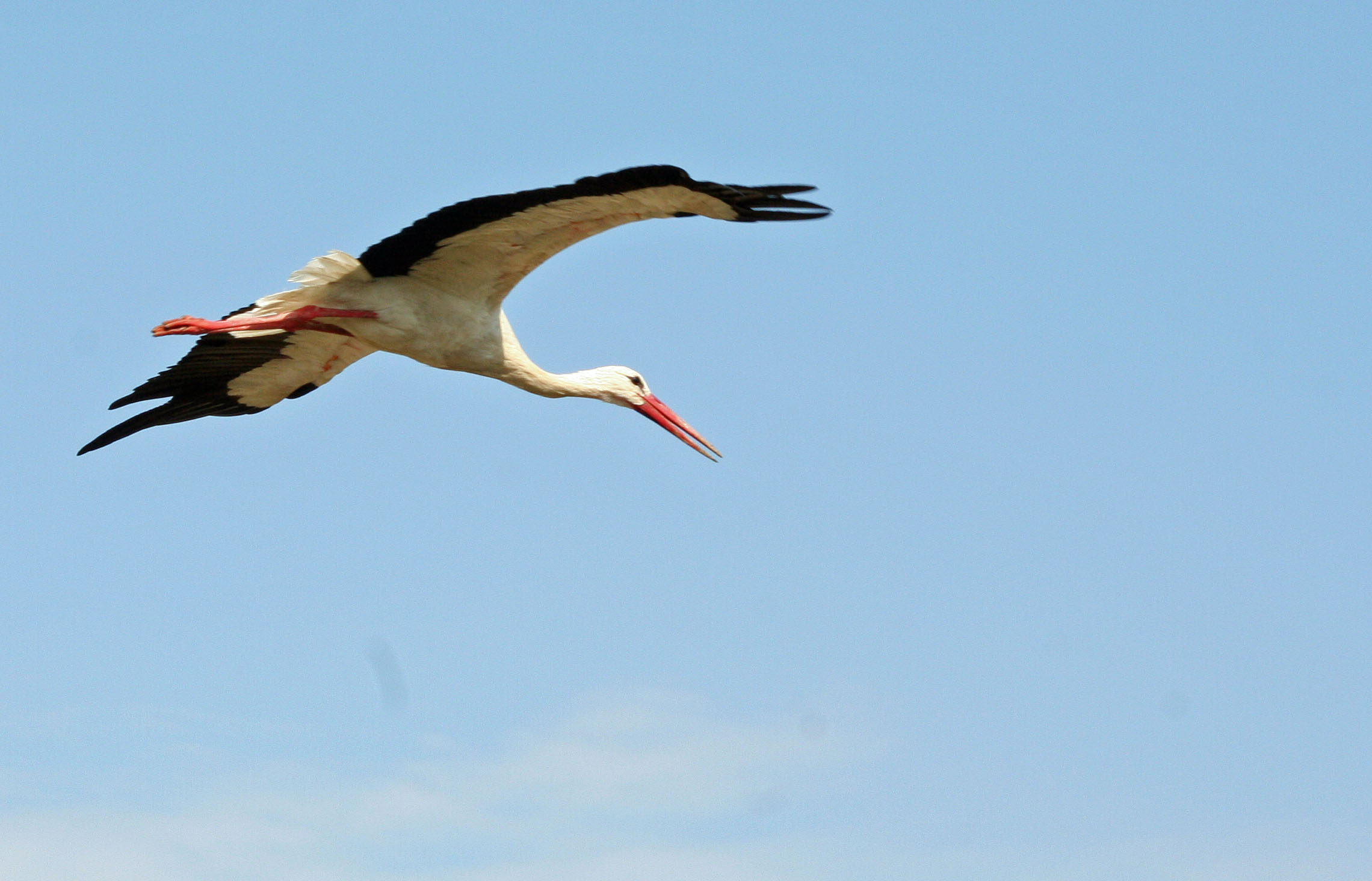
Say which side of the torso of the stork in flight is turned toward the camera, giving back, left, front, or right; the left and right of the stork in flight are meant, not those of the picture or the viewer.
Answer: right
